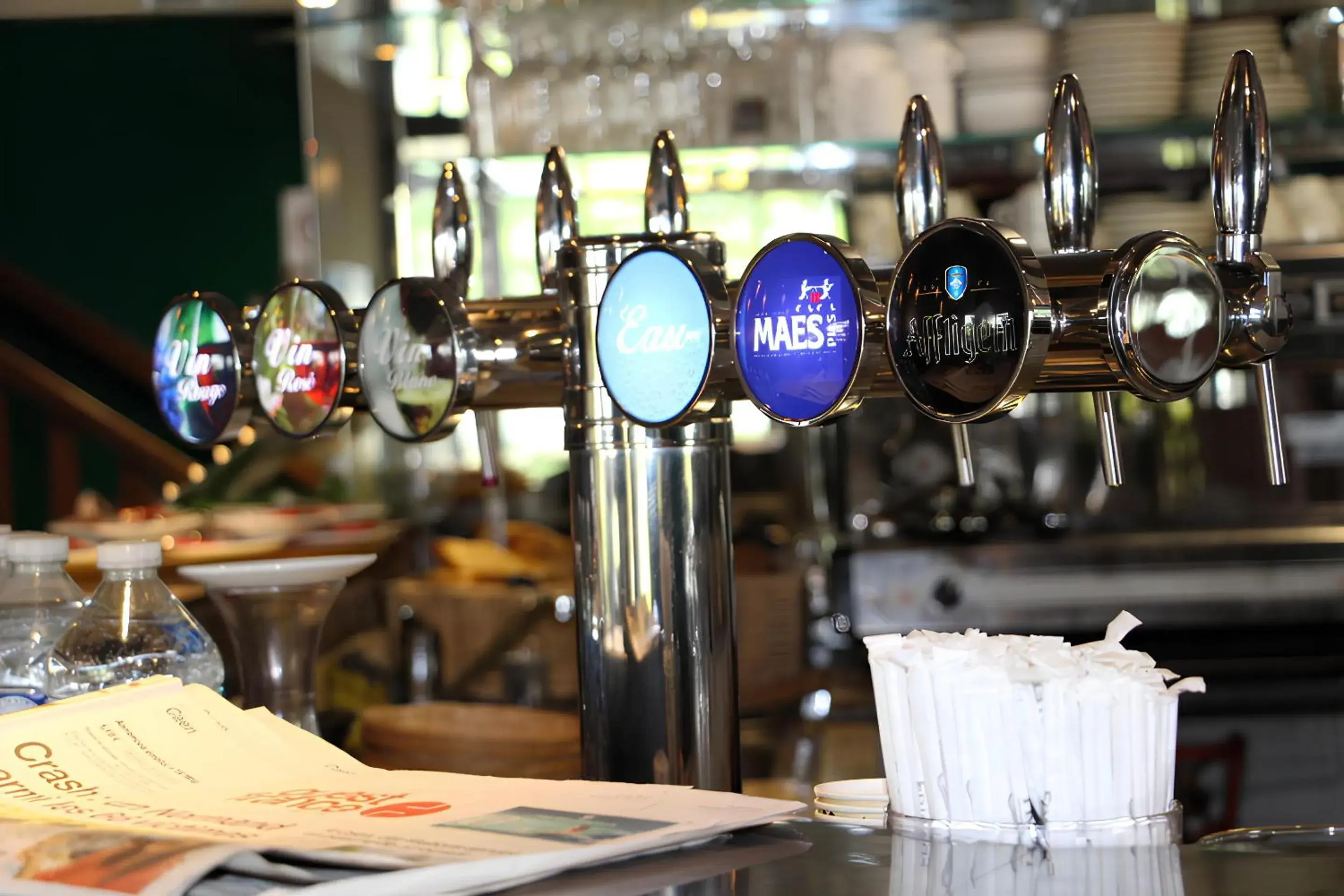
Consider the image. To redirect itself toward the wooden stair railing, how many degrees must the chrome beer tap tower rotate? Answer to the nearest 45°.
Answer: approximately 90° to its right

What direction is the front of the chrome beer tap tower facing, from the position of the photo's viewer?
facing the viewer and to the left of the viewer

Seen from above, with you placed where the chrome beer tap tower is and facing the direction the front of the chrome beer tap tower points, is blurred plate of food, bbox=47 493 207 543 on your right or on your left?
on your right

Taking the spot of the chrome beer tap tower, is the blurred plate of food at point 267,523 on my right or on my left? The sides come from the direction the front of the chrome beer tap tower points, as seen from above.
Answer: on my right
